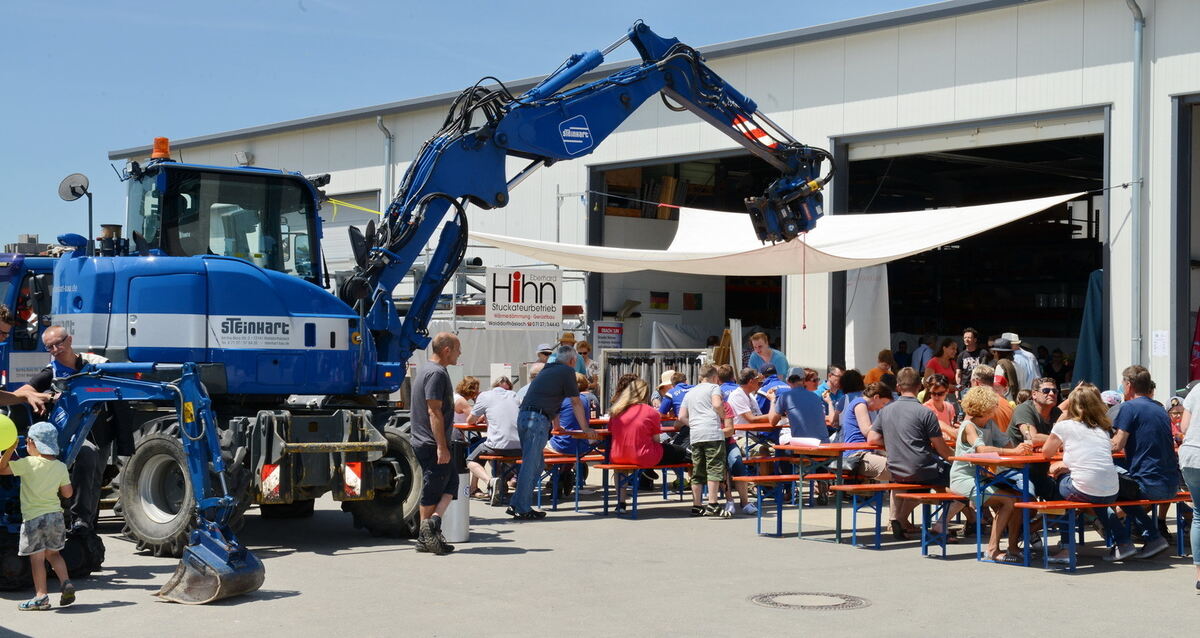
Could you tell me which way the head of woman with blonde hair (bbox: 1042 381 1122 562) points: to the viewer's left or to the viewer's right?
to the viewer's left

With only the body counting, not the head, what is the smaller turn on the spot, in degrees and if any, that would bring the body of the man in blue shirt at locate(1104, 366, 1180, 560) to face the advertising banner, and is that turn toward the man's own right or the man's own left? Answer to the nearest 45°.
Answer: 0° — they already face it

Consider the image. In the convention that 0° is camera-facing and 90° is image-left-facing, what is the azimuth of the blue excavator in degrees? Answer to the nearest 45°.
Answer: approximately 270°

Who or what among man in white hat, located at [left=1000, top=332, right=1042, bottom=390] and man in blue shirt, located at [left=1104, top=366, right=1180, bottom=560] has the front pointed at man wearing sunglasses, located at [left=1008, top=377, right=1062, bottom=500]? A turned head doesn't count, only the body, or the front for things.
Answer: the man in blue shirt

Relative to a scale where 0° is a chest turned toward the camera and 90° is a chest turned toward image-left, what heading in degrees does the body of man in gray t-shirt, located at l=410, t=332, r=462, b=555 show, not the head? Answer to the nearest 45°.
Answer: approximately 270°

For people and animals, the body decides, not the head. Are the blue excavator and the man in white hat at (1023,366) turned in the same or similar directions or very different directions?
very different directions

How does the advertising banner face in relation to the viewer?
toward the camera

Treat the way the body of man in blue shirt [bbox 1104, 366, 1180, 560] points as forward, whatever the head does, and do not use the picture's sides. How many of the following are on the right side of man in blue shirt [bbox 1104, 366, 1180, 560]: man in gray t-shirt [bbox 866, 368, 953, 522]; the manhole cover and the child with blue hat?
0

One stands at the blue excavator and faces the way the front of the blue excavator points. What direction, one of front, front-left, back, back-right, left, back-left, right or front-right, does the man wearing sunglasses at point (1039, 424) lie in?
front
